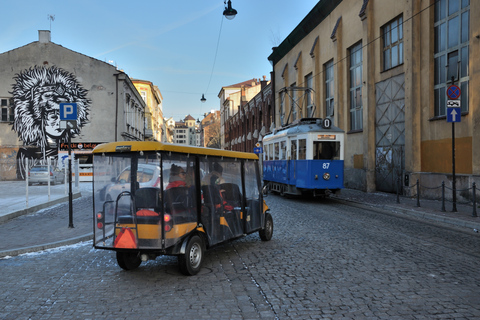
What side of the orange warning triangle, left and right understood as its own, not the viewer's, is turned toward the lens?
front

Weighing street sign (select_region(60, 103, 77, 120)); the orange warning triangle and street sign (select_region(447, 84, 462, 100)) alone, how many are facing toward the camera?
3

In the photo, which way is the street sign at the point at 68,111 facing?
toward the camera

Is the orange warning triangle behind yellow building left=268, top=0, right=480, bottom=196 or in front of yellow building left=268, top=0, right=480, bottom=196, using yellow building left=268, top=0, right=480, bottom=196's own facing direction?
in front

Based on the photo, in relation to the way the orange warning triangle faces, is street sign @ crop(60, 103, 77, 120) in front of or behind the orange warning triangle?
behind

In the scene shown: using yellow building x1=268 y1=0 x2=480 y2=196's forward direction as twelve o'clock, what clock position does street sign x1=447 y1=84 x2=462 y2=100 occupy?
The street sign is roughly at 10 o'clock from the yellow building.

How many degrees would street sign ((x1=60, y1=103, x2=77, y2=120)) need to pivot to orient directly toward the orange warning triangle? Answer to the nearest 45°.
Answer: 0° — it already faces it

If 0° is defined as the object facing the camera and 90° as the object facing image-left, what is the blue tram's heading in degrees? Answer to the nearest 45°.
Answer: approximately 315°

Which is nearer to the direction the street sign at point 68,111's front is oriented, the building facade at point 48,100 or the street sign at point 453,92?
the street sign

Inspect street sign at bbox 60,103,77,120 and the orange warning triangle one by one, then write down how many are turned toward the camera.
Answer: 2

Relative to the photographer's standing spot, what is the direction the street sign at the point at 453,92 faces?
facing the viewer

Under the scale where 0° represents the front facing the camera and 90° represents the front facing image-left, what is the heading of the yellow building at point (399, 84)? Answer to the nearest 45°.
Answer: approximately 45°
